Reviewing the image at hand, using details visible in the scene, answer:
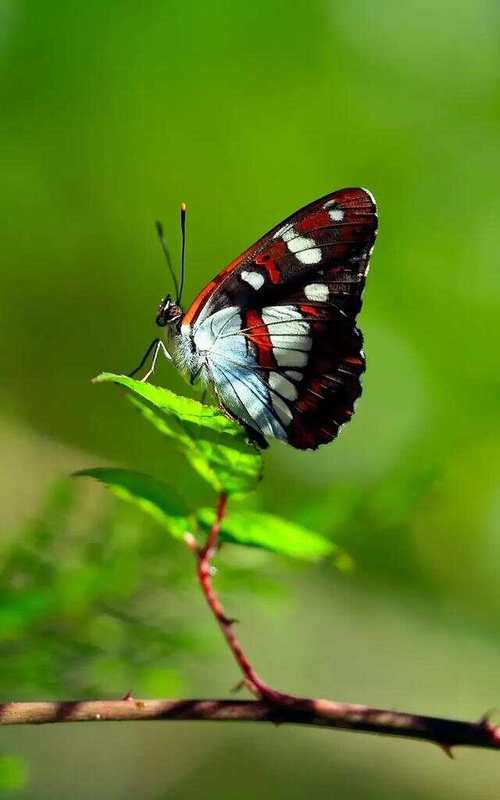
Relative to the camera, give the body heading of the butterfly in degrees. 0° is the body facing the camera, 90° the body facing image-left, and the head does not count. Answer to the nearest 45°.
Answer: approximately 90°
